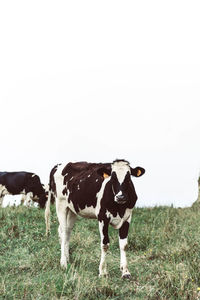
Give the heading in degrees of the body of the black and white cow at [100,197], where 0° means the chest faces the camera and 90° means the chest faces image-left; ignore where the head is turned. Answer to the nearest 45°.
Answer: approximately 315°

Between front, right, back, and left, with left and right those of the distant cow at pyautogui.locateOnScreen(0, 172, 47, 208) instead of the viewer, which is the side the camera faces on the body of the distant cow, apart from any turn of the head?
right
